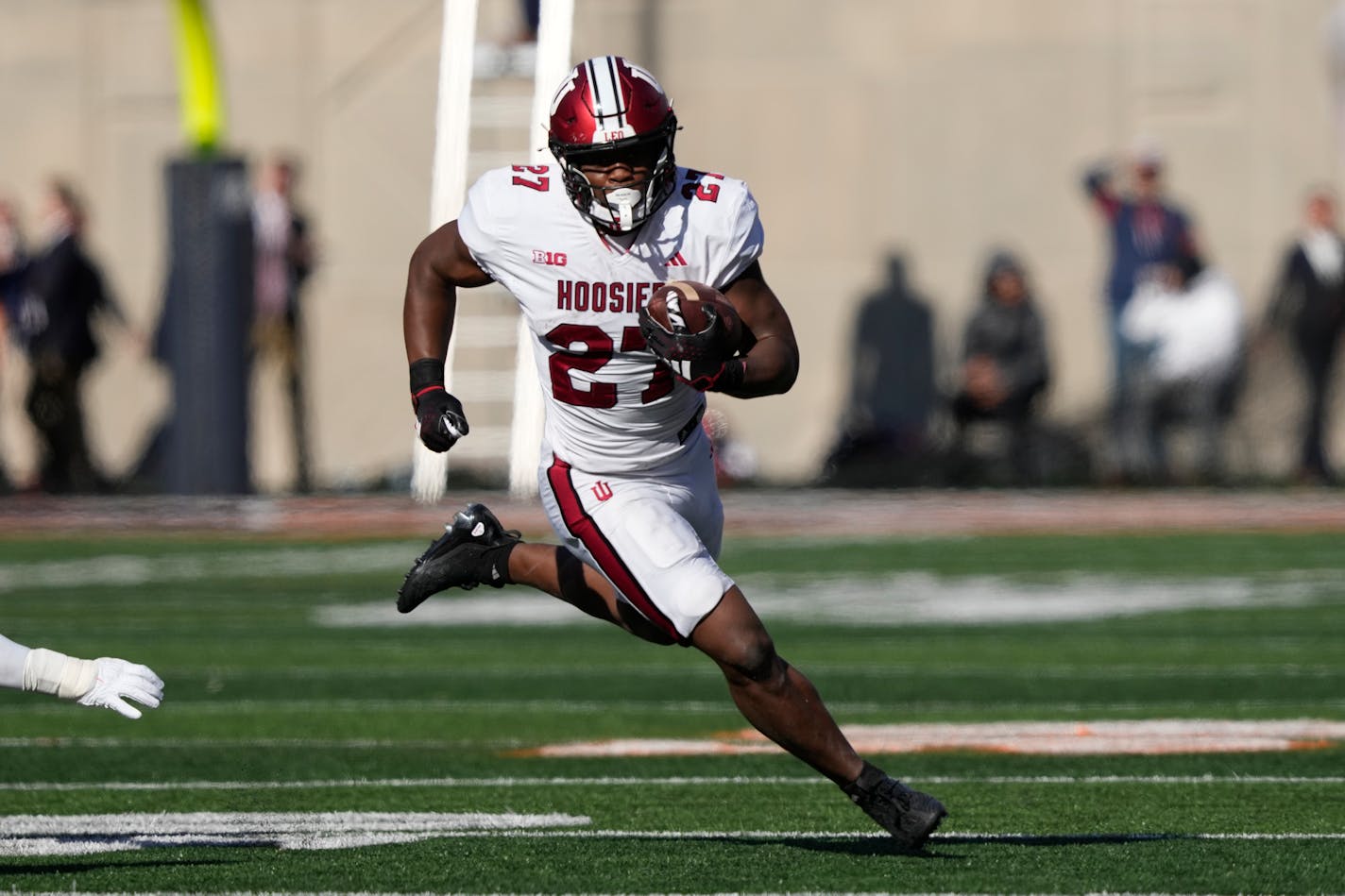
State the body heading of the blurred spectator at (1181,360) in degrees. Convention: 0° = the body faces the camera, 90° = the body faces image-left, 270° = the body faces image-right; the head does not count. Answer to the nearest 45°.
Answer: approximately 45°

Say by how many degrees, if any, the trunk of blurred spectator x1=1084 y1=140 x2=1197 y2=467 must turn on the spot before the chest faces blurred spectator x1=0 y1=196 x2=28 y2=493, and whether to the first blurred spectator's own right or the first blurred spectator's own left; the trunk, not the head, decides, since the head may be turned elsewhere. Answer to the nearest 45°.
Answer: approximately 90° to the first blurred spectator's own right

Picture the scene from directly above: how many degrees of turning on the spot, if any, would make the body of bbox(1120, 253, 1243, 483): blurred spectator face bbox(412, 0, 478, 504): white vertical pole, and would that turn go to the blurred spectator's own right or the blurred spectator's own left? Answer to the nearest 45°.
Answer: approximately 45° to the blurred spectator's own right

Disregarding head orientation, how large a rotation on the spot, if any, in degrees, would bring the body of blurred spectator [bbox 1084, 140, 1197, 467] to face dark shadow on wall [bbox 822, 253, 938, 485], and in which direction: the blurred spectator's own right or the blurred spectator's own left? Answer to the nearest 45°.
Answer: approximately 135° to the blurred spectator's own right

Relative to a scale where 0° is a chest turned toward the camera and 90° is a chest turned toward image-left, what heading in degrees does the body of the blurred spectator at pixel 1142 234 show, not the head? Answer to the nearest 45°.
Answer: approximately 0°

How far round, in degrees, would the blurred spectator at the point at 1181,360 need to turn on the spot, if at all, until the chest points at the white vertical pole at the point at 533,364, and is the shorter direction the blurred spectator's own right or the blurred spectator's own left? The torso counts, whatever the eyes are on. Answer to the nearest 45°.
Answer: approximately 45° to the blurred spectator's own right

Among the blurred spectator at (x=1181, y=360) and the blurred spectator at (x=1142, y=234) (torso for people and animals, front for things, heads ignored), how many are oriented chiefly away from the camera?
0
